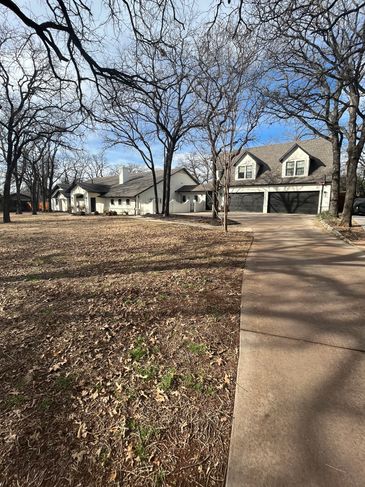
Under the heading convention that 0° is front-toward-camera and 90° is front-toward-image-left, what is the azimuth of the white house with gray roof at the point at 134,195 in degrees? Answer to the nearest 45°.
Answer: approximately 45°

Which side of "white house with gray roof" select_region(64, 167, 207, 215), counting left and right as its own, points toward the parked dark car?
left

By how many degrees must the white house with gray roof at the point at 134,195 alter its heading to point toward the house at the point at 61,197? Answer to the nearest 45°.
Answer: approximately 90° to its right
